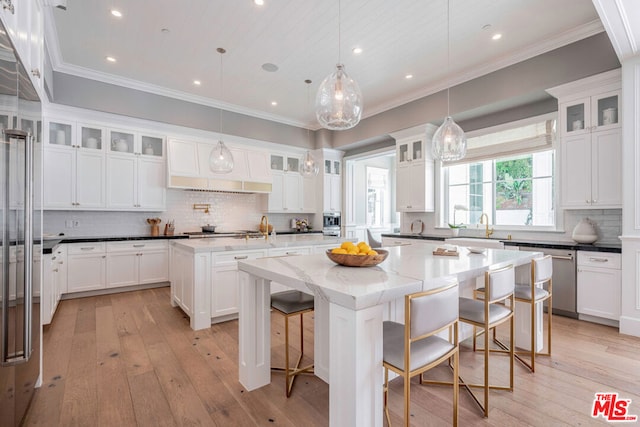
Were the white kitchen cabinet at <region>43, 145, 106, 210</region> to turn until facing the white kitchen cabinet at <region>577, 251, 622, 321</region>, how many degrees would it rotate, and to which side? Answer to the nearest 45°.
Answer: approximately 45° to its left

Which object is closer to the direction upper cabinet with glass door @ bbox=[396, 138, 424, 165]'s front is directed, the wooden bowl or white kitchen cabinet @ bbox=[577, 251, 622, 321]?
the wooden bowl

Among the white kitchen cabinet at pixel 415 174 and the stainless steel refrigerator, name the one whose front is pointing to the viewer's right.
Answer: the stainless steel refrigerator

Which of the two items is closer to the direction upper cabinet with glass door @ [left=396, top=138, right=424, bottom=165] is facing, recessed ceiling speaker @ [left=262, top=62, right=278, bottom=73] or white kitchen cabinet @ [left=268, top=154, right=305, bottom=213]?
the recessed ceiling speaker

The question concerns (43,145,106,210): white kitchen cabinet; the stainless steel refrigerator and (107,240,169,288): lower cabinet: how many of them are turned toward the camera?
2

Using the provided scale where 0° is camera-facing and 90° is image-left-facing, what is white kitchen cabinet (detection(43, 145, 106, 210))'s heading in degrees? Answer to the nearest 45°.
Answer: approximately 0°
